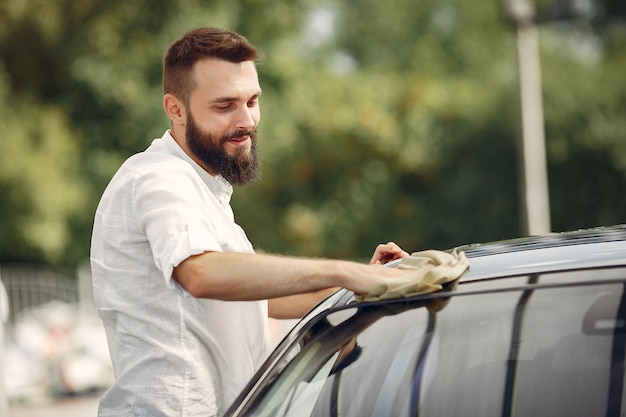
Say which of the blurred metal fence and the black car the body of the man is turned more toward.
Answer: the black car

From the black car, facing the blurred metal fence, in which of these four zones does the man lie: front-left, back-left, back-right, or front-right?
front-left

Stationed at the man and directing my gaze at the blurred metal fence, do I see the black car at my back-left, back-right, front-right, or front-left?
back-right

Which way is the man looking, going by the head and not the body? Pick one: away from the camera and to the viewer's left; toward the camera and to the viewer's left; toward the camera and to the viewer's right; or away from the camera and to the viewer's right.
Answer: toward the camera and to the viewer's right

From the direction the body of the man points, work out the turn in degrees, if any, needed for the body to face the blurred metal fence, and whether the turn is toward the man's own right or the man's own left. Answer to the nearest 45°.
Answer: approximately 90° to the man's own left

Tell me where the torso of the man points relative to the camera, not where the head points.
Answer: to the viewer's right

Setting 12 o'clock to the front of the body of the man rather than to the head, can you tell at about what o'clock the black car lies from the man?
The black car is roughly at 1 o'clock from the man.
